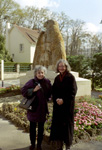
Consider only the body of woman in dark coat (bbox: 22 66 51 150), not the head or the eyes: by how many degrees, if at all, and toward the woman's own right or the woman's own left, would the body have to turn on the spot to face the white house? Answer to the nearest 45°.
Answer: approximately 180°

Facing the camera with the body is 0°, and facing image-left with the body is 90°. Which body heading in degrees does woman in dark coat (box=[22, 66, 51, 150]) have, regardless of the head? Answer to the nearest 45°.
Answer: approximately 0°

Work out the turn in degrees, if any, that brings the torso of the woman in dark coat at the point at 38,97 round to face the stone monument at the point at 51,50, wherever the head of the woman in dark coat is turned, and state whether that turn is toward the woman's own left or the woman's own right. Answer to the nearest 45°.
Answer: approximately 180°
